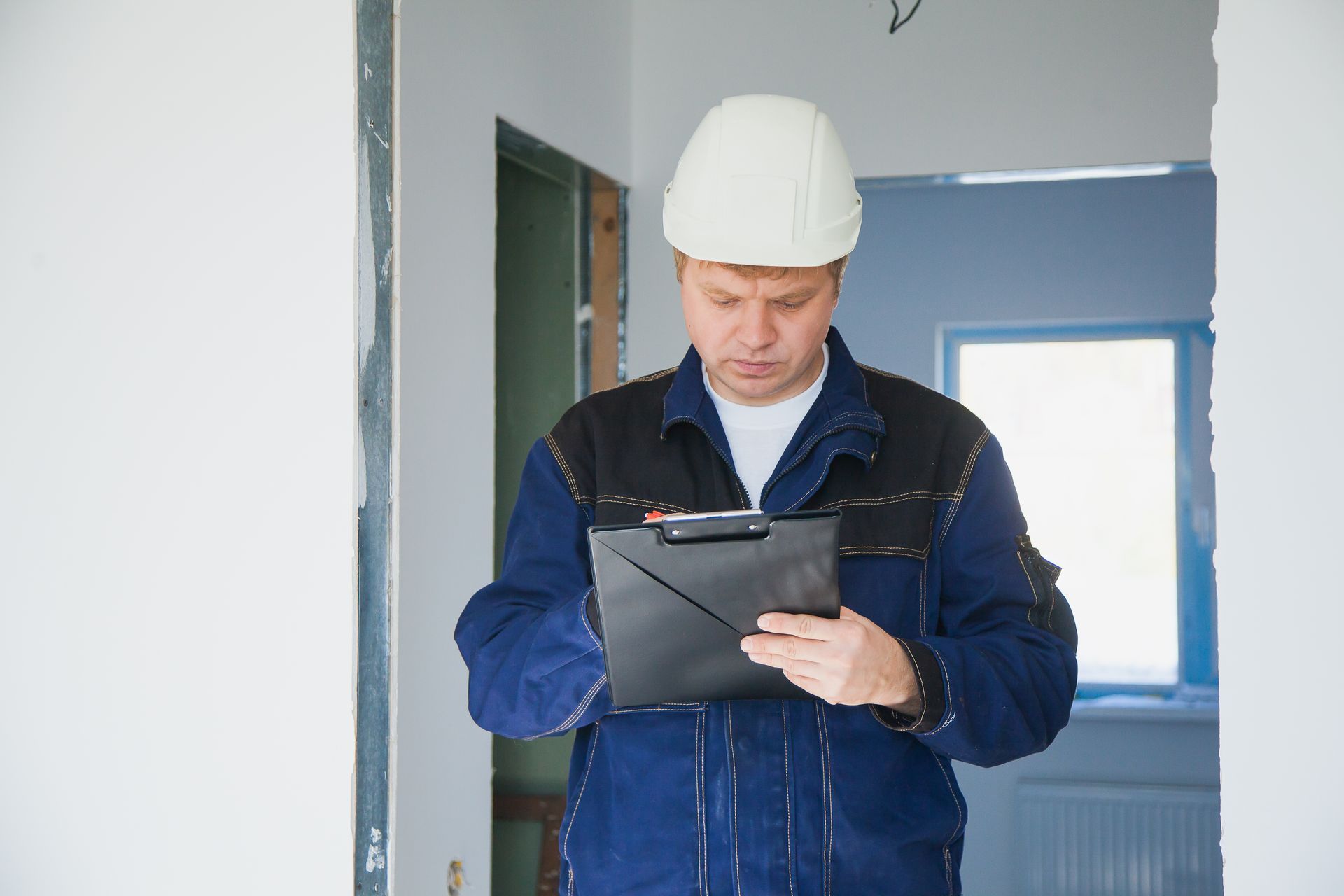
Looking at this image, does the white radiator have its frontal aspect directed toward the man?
yes

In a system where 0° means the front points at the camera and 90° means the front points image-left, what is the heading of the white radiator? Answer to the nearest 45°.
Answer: approximately 0°

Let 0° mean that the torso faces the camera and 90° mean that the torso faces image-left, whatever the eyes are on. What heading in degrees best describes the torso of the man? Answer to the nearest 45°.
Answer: approximately 0°

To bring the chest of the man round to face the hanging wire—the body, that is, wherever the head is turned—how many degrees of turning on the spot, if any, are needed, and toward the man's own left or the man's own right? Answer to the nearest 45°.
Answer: approximately 180°

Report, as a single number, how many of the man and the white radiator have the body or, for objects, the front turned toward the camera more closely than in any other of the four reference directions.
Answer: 2

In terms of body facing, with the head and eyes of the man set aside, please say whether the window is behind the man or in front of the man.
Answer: behind
